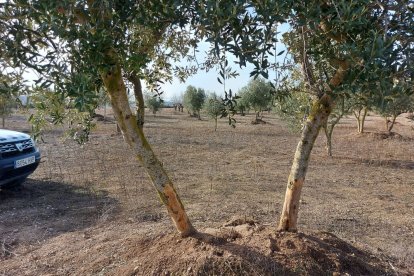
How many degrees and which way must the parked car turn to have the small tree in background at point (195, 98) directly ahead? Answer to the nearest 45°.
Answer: approximately 90° to its left

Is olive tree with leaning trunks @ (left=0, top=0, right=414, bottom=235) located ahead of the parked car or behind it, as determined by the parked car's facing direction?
ahead

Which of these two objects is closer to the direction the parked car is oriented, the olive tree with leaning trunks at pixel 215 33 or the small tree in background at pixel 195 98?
the olive tree with leaning trunks

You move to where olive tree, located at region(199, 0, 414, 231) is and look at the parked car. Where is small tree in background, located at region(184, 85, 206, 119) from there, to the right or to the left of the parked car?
right

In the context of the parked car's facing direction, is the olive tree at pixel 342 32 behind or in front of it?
in front

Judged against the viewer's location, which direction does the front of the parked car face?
facing the viewer and to the right of the viewer
